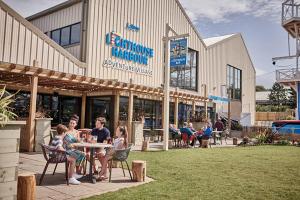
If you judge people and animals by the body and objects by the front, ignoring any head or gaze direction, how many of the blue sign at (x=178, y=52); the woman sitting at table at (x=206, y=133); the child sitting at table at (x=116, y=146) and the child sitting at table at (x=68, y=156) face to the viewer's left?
2

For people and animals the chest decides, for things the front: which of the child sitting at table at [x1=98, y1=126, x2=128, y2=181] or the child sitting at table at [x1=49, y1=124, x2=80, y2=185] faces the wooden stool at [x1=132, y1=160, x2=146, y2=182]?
the child sitting at table at [x1=49, y1=124, x2=80, y2=185]

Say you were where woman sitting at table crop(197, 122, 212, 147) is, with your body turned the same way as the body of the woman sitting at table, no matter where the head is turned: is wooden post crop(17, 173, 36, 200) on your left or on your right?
on your left

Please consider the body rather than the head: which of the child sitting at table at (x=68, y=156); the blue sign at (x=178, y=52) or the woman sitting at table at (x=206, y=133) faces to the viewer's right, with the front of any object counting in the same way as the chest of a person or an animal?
the child sitting at table

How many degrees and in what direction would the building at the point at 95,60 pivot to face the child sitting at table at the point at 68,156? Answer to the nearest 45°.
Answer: approximately 45° to its right

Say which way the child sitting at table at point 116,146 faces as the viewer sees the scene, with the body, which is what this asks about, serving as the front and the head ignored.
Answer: to the viewer's left

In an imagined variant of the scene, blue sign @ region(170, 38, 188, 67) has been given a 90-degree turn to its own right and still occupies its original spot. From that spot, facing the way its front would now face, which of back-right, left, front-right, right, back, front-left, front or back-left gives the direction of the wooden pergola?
front

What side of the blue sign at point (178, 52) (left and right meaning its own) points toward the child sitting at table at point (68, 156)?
front

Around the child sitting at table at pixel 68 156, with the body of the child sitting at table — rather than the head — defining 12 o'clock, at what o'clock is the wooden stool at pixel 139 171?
The wooden stool is roughly at 12 o'clock from the child sitting at table.

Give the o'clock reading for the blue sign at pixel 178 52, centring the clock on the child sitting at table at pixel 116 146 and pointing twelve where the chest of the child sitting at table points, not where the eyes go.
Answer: The blue sign is roughly at 4 o'clock from the child sitting at table.

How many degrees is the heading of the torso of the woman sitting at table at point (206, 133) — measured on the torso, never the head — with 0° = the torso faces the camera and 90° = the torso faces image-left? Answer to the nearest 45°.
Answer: approximately 90°

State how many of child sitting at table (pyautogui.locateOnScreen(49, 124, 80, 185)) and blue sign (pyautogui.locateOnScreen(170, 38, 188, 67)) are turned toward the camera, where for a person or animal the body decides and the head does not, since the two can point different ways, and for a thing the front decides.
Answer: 1

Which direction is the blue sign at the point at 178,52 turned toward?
toward the camera

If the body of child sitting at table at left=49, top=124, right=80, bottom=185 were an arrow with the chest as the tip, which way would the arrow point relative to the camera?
to the viewer's right

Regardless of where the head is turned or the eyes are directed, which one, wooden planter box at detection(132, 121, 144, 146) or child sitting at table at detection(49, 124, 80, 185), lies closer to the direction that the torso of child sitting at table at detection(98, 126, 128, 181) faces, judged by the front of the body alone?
the child sitting at table
